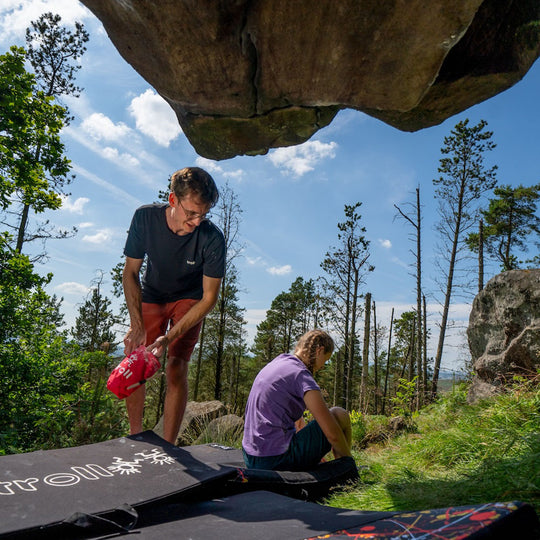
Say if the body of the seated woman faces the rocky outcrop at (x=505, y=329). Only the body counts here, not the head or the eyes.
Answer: yes

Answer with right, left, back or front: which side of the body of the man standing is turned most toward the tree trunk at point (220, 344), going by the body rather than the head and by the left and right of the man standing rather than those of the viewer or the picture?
back

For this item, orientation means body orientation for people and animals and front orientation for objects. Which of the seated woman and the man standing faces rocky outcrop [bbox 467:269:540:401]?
the seated woman

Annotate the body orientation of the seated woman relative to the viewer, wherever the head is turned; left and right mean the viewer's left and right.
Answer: facing away from the viewer and to the right of the viewer

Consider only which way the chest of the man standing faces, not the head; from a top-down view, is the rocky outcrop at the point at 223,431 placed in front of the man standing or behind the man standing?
behind

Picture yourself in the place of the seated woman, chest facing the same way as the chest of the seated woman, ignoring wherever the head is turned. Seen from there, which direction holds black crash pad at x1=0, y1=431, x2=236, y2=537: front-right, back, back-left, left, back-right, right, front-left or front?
back

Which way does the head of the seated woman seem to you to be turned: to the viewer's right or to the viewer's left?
to the viewer's right

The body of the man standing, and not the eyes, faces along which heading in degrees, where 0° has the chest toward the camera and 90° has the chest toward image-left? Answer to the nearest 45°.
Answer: approximately 0°

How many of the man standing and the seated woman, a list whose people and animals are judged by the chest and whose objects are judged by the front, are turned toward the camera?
1

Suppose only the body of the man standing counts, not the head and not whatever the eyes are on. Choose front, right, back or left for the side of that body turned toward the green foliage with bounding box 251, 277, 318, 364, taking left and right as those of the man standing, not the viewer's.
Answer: back
